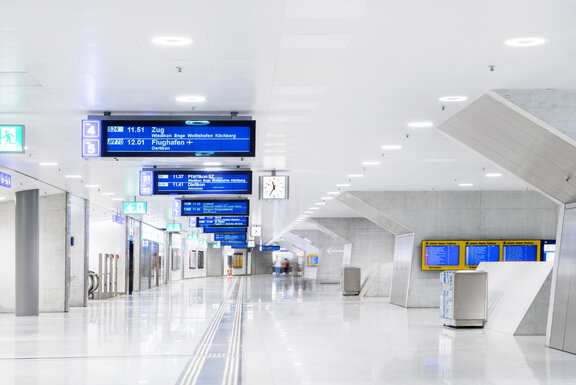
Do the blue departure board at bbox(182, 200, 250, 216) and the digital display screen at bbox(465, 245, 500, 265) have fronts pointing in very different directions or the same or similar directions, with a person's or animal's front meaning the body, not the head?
same or similar directions

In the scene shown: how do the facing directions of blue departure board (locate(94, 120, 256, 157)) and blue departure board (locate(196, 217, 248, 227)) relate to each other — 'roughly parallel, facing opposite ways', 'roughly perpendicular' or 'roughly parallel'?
roughly parallel

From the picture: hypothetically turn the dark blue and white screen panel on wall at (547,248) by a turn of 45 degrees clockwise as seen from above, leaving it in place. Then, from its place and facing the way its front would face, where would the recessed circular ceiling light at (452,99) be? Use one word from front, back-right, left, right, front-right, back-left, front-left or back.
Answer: front-left

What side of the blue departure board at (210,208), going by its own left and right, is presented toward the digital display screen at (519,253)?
left

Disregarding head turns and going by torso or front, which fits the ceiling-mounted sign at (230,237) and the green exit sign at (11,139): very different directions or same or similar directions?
same or similar directions

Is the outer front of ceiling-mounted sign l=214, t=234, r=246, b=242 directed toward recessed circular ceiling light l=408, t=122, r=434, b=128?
yes

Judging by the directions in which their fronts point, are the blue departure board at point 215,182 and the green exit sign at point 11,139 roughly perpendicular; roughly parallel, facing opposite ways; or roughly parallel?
roughly parallel

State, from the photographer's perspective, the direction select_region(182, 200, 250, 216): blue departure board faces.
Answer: facing the viewer

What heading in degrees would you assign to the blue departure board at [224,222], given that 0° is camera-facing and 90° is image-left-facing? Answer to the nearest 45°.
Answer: approximately 0°

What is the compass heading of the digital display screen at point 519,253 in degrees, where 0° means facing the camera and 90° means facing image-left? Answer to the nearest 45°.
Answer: approximately 0°

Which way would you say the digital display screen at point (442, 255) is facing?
toward the camera

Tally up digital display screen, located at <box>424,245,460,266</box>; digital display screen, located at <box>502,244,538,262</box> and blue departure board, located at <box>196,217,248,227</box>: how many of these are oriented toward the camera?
3

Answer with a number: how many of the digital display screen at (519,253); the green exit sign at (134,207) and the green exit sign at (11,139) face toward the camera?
3
